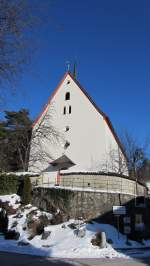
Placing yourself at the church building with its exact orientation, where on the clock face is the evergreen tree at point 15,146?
The evergreen tree is roughly at 3 o'clock from the church building.

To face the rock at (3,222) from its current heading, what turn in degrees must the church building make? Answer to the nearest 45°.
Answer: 0° — it already faces it

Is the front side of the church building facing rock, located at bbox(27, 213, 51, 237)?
yes

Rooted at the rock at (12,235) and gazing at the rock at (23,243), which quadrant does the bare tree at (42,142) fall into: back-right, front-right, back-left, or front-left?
back-left

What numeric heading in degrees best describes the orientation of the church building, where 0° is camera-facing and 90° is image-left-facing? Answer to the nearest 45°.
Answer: approximately 0°

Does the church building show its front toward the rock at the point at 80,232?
yes

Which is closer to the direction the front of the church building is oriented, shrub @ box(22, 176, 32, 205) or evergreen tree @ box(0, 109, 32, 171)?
the shrub
